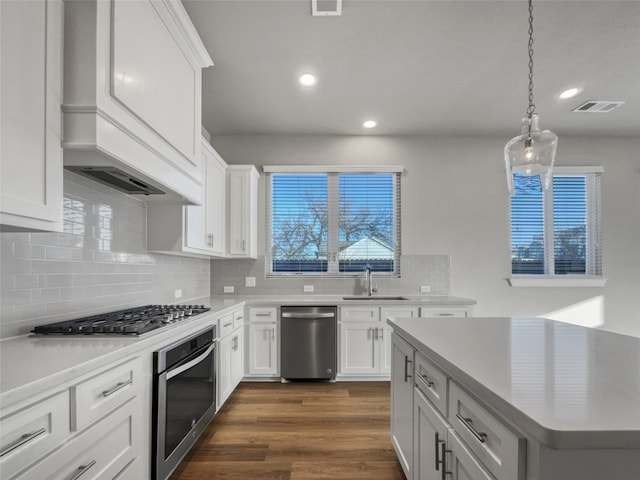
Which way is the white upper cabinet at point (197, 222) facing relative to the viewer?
to the viewer's right

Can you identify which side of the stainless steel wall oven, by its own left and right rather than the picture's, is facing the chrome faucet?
left

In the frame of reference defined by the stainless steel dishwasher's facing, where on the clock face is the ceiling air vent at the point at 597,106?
The ceiling air vent is roughly at 9 o'clock from the stainless steel dishwasher.
